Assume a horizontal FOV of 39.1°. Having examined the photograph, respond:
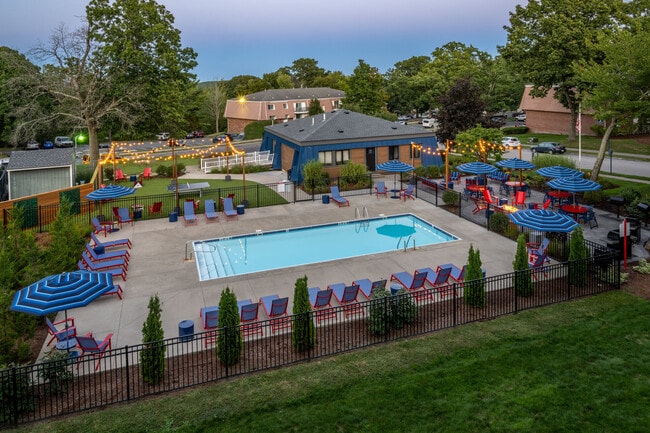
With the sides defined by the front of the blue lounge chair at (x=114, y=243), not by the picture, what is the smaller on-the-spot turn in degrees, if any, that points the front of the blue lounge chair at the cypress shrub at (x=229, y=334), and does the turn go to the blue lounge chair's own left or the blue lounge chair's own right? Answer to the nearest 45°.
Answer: approximately 90° to the blue lounge chair's own right

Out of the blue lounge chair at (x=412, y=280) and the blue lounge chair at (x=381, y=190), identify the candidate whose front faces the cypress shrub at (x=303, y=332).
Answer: the blue lounge chair at (x=381, y=190)

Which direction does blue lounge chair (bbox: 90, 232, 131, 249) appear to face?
to the viewer's right

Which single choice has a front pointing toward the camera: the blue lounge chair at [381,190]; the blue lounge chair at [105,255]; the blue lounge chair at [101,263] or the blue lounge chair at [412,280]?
the blue lounge chair at [381,190]

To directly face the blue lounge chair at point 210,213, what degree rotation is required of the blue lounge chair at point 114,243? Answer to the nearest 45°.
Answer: approximately 45° to its left

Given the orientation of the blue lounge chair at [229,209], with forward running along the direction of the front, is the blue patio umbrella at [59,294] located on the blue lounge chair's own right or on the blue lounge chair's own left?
on the blue lounge chair's own right

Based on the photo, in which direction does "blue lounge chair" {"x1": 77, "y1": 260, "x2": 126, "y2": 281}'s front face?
to the viewer's right

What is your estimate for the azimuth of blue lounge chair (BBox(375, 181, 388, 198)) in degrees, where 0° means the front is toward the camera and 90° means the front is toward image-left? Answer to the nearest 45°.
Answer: approximately 0°

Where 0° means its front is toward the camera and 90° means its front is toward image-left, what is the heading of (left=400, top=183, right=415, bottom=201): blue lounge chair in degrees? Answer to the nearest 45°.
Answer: approximately 45°

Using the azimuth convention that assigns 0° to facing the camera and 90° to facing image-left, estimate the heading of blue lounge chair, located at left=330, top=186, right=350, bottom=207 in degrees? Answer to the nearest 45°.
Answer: approximately 315°

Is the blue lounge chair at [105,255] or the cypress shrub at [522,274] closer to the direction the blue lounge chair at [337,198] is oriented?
the cypress shrub

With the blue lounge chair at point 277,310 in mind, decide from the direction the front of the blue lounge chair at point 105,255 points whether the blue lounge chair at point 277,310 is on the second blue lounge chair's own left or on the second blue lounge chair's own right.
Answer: on the second blue lounge chair's own right

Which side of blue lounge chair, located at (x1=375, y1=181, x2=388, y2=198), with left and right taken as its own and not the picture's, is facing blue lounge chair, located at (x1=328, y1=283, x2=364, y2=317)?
front

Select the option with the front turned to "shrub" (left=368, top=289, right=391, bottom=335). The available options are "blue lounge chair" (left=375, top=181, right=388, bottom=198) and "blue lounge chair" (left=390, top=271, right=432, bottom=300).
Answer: "blue lounge chair" (left=375, top=181, right=388, bottom=198)
